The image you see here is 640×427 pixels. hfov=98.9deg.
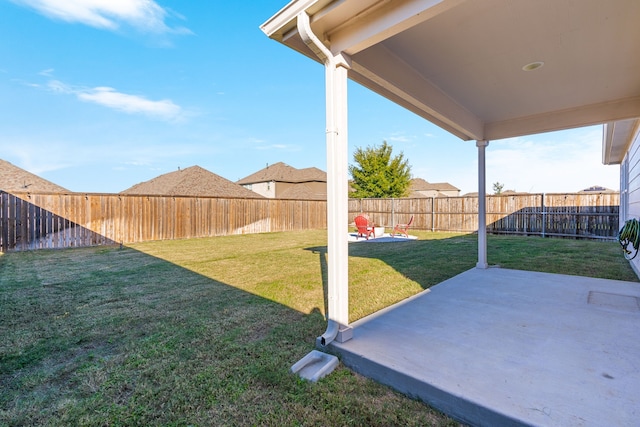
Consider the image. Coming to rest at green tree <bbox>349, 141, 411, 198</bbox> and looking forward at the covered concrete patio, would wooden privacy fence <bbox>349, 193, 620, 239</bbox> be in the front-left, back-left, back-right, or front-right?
front-left

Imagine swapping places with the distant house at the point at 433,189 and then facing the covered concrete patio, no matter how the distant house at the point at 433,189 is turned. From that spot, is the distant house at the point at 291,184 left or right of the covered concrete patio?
right

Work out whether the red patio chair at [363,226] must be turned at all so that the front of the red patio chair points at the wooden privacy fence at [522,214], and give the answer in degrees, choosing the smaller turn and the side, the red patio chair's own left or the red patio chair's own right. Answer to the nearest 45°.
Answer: approximately 45° to the red patio chair's own right

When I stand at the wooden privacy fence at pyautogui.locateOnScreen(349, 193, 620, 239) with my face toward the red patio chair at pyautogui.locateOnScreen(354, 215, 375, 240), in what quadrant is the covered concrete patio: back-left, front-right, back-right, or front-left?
front-left

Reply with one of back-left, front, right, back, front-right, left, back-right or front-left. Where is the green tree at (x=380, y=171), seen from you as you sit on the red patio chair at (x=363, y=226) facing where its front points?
front-left

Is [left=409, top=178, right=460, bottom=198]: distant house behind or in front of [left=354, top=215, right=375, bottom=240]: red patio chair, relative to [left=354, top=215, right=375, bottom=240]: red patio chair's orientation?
in front

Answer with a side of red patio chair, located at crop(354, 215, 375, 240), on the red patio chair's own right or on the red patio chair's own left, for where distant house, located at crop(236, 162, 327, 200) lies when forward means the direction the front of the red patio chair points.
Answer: on the red patio chair's own left

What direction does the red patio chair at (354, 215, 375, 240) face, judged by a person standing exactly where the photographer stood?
facing away from the viewer and to the right of the viewer
